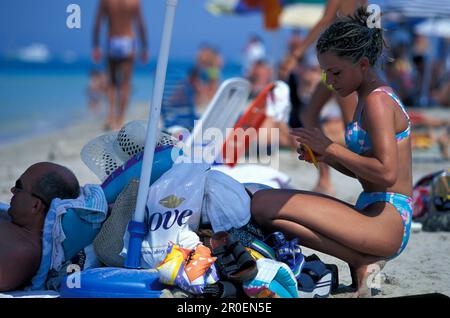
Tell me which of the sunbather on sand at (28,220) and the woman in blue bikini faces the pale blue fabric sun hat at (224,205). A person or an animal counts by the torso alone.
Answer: the woman in blue bikini

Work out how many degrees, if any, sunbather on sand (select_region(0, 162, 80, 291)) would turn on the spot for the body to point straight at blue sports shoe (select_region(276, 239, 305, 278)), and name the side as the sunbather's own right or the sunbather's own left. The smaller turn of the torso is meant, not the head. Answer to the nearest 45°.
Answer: approximately 135° to the sunbather's own left

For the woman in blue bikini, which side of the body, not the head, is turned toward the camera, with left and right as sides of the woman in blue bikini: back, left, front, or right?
left

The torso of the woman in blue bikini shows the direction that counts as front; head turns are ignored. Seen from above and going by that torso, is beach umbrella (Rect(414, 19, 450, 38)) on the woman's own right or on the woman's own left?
on the woman's own right

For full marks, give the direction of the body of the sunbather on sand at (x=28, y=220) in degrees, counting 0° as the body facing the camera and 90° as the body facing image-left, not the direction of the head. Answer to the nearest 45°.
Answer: approximately 90°

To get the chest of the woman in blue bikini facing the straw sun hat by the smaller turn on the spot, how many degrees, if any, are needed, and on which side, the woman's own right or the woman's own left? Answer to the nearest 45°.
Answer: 0° — they already face it
